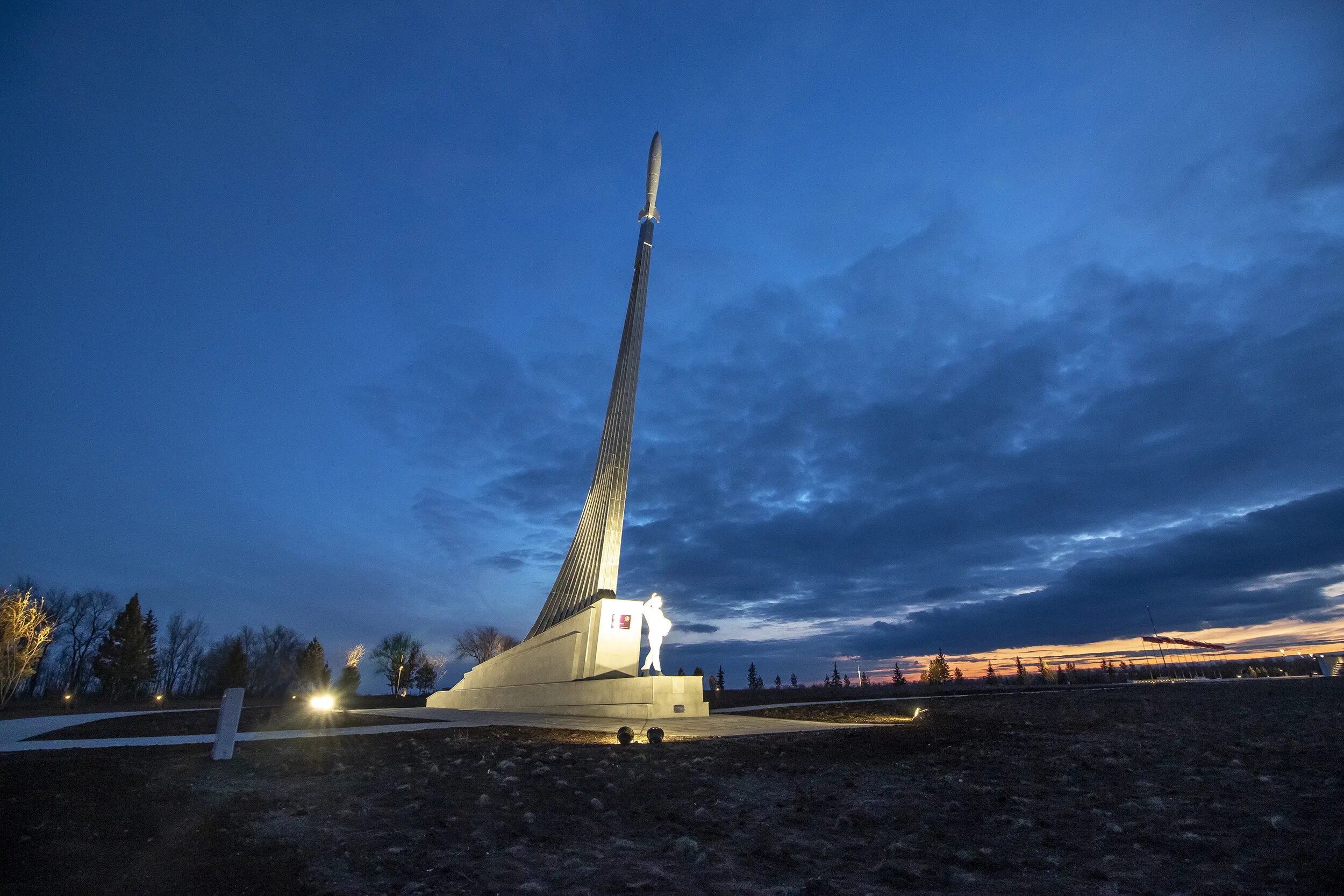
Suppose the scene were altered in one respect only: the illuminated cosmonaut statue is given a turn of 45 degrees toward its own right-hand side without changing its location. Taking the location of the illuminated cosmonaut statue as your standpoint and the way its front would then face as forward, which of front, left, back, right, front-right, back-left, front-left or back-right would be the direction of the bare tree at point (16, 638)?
right

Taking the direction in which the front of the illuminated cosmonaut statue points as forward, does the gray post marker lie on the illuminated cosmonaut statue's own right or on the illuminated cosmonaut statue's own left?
on the illuminated cosmonaut statue's own right

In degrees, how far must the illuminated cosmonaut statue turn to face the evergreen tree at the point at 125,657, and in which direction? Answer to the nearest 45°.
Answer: approximately 180°

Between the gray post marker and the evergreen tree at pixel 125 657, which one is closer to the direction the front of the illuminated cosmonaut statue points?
the gray post marker

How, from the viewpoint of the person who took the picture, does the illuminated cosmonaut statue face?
facing the viewer and to the right of the viewer
